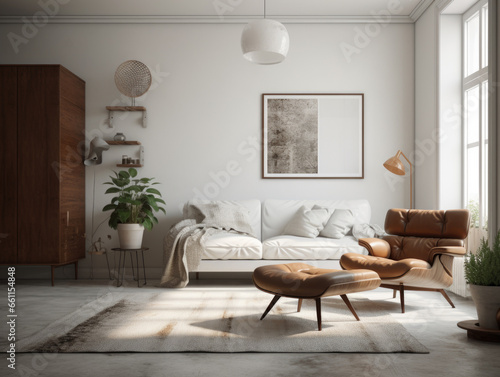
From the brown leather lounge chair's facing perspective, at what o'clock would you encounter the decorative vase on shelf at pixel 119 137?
The decorative vase on shelf is roughly at 2 o'clock from the brown leather lounge chair.

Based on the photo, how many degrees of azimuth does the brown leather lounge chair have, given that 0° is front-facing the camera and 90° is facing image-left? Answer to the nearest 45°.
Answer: approximately 45°

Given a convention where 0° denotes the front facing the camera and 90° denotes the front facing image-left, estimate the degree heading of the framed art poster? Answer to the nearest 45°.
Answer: approximately 0°

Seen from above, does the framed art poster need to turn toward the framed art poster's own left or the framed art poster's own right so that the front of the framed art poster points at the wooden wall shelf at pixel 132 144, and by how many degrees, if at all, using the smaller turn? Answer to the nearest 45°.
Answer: approximately 90° to the framed art poster's own right

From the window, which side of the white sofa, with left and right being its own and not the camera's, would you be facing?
left

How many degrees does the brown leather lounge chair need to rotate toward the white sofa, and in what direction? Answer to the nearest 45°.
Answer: approximately 45° to its right

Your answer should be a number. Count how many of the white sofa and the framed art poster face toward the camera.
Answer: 2

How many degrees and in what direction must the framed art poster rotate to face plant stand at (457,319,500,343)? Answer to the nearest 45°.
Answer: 0° — it already faces it

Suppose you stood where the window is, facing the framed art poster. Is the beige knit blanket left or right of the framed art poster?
left

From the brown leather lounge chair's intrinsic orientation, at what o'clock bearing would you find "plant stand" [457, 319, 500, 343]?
The plant stand is roughly at 10 o'clock from the brown leather lounge chair.

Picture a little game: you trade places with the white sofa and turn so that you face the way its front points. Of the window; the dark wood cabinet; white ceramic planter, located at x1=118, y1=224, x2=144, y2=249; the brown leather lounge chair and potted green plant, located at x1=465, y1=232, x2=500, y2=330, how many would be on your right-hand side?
2
